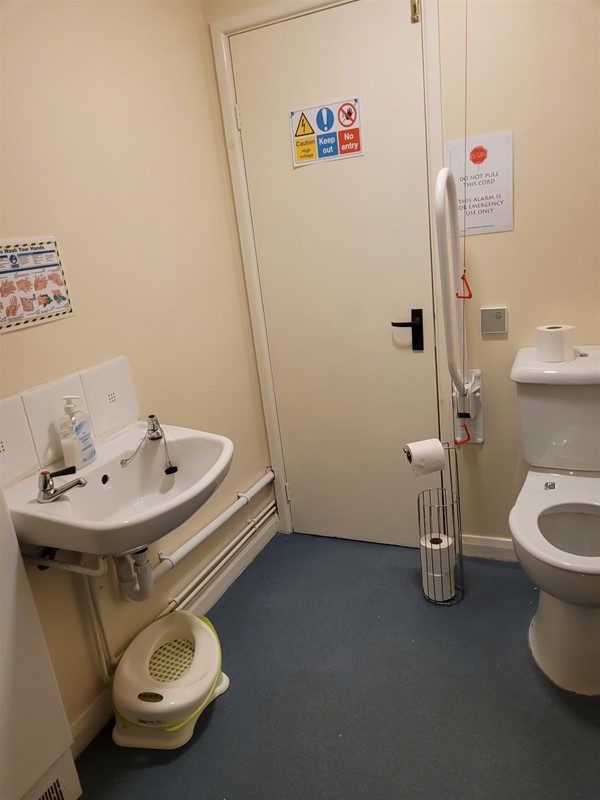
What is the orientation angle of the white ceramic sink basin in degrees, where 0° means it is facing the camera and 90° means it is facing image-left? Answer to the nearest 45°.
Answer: approximately 315°

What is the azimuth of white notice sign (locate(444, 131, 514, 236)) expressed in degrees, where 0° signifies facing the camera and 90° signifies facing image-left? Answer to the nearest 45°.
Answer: approximately 0°

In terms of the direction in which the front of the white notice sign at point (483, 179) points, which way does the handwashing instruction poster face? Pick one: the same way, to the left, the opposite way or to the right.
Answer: to the left

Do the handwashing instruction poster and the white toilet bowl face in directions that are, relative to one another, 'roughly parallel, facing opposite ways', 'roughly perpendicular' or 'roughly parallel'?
roughly perpendicular

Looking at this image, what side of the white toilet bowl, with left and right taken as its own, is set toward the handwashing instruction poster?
right

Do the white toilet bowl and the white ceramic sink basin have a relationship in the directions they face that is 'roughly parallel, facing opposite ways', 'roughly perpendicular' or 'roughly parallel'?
roughly perpendicular
